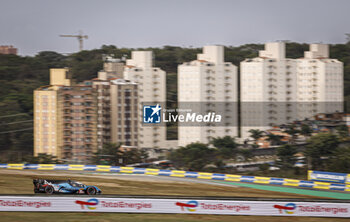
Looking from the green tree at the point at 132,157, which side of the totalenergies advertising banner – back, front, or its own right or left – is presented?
back

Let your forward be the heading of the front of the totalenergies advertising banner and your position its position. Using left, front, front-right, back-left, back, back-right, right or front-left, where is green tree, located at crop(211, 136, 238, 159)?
back

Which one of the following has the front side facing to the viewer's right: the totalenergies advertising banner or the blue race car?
the blue race car

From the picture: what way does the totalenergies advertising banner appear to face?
toward the camera

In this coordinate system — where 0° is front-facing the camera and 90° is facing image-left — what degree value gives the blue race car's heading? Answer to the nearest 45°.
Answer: approximately 270°

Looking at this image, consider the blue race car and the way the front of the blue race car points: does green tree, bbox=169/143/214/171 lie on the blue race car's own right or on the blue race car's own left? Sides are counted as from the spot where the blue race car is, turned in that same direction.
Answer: on the blue race car's own left

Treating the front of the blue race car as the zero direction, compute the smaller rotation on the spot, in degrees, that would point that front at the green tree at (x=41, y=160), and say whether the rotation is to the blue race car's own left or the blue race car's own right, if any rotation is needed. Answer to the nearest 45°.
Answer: approximately 90° to the blue race car's own left

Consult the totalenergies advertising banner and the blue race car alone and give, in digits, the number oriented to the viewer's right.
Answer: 1

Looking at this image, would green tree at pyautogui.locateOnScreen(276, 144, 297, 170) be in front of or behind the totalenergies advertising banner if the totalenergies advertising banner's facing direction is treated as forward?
behind

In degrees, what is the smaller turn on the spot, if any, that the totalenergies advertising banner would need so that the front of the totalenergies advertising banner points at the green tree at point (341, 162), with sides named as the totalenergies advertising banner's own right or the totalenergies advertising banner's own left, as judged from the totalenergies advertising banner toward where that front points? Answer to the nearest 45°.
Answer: approximately 135° to the totalenergies advertising banner's own left

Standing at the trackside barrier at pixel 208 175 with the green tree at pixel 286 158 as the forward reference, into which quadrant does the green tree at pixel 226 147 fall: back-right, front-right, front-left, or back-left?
front-left

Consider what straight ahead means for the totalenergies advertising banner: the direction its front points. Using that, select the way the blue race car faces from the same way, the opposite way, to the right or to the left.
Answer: to the left
